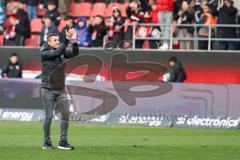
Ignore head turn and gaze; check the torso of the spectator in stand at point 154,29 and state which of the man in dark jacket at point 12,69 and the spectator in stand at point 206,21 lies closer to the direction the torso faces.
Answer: the man in dark jacket

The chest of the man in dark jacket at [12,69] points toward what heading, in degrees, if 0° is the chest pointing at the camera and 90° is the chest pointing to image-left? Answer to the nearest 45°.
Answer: approximately 0°

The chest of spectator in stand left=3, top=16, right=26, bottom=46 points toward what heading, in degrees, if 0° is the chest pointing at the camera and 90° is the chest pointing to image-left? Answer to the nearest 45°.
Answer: approximately 45°

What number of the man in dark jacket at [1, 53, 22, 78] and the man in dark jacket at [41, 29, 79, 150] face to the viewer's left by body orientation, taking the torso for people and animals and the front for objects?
0

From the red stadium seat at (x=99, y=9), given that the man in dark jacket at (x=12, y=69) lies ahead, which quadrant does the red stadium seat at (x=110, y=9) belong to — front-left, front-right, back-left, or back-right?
back-left

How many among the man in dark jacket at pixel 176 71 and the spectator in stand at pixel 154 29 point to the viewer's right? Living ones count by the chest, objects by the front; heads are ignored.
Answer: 0

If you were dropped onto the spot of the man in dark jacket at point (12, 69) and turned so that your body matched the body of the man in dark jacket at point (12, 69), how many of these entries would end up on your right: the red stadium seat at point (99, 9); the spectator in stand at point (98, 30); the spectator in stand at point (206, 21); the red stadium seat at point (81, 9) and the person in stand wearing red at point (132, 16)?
0

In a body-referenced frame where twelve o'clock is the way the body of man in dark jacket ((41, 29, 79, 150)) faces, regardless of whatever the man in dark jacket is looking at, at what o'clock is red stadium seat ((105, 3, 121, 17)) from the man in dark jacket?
The red stadium seat is roughly at 8 o'clock from the man in dark jacket.

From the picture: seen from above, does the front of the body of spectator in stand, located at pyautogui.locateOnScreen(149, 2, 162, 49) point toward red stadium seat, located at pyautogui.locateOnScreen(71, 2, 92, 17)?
no

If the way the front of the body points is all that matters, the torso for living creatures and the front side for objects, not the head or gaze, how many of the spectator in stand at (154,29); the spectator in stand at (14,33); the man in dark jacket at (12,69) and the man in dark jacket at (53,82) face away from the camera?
0
